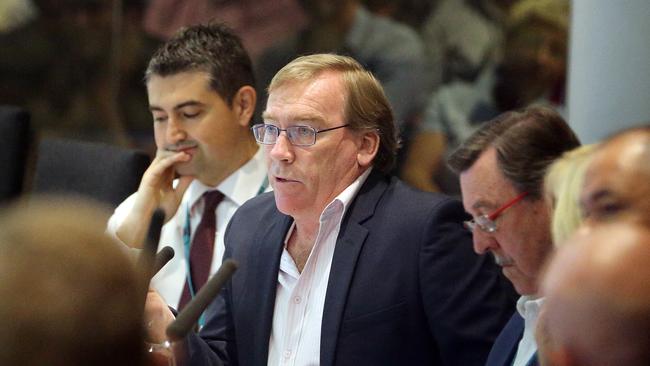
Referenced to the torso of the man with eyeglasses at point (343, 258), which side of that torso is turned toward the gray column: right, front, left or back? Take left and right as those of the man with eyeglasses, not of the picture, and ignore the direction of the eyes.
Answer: back

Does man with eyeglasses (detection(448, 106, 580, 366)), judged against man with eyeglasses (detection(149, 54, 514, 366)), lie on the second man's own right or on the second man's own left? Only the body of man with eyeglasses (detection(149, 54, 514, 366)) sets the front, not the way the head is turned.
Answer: on the second man's own left

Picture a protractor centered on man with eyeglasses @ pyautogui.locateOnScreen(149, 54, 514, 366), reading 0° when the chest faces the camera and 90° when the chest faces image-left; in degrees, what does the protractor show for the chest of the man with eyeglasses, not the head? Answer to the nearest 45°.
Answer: approximately 45°

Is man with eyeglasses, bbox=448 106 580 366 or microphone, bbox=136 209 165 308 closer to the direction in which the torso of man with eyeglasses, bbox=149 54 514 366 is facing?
the microphone

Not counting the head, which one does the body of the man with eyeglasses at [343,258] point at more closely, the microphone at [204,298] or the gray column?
the microphone

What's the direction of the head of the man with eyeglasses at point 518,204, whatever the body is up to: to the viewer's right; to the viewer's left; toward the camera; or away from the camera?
to the viewer's left

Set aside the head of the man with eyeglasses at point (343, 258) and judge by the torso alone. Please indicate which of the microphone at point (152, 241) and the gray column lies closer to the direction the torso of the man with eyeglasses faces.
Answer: the microphone
